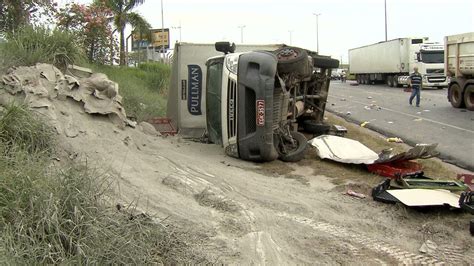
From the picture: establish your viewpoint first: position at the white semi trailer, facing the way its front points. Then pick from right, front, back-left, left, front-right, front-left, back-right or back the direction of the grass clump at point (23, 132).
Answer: front-right

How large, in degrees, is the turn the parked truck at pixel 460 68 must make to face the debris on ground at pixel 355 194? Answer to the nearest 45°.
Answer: approximately 45° to its right

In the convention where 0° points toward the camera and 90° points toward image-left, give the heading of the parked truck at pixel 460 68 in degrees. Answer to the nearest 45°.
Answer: approximately 315°

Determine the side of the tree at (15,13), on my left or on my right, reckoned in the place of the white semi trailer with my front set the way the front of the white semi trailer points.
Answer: on my right

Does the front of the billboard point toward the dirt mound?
yes

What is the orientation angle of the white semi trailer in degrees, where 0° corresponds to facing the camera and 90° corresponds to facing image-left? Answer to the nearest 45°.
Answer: approximately 315°

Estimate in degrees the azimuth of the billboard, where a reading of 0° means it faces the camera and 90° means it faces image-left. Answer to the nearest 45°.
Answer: approximately 0°

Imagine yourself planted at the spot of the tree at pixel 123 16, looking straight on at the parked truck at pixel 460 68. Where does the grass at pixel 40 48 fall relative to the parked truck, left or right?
right

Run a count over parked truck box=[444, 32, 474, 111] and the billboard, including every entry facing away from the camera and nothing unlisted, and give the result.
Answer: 0

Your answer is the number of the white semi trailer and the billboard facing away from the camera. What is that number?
0

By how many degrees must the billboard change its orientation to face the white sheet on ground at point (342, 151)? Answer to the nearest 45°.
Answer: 0° — it already faces it
